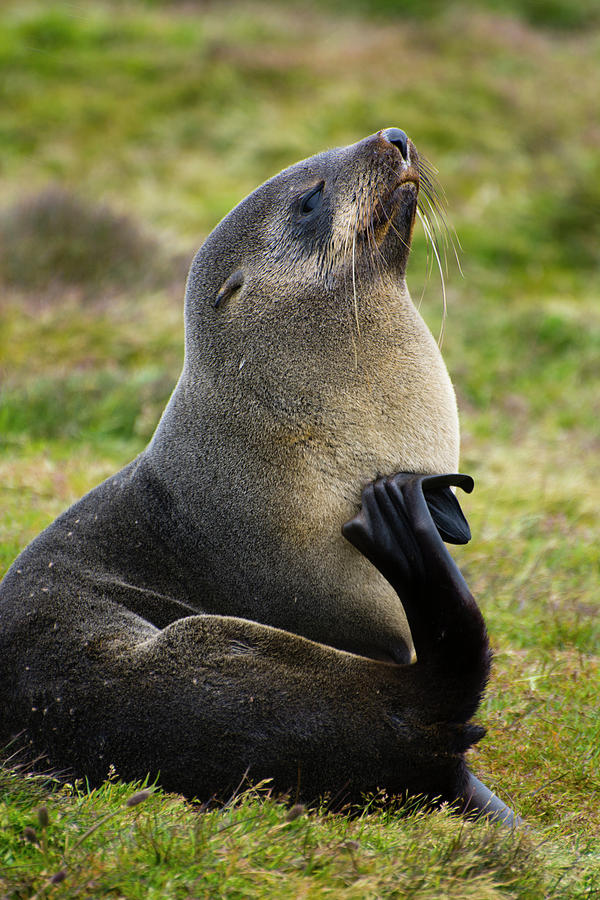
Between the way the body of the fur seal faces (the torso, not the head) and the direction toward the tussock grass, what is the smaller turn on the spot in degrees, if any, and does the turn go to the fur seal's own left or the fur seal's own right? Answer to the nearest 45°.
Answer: approximately 90° to the fur seal's own left

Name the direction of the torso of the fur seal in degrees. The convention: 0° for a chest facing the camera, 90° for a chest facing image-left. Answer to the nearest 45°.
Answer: approximately 270°
